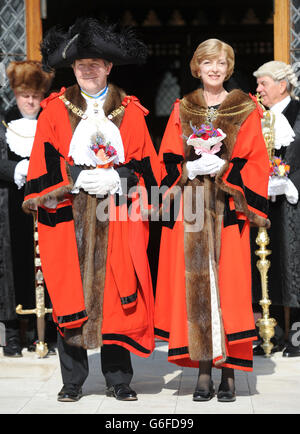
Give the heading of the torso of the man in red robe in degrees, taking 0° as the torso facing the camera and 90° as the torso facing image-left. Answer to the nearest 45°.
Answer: approximately 0°

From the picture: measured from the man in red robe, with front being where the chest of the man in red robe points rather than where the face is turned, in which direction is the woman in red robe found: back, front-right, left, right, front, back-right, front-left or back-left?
left

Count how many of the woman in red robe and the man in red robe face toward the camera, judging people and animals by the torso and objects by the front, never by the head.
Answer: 2

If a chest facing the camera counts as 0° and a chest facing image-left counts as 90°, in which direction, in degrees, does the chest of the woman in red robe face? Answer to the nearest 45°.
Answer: approximately 0°

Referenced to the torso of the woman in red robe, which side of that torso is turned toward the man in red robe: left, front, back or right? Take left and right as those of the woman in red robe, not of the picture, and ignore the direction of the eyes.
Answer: right
